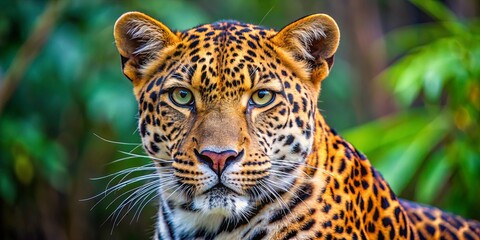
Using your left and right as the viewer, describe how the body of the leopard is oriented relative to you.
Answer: facing the viewer and to the left of the viewer
